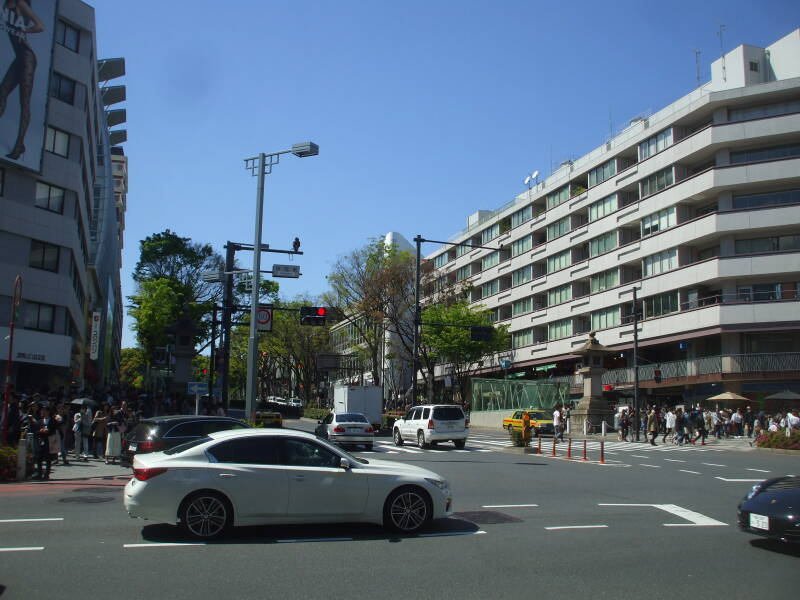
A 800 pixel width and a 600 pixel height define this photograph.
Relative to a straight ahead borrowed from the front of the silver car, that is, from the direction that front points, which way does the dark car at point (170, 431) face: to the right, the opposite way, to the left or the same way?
to the right

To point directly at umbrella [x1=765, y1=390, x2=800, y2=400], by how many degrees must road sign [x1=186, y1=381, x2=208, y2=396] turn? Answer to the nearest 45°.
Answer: approximately 90° to its left

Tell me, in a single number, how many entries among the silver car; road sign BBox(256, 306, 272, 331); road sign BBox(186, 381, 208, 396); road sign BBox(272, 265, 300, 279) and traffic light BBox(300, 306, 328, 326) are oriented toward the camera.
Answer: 4

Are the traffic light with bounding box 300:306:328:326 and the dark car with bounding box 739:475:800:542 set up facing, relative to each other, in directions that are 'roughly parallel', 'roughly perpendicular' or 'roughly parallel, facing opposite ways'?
roughly perpendicular

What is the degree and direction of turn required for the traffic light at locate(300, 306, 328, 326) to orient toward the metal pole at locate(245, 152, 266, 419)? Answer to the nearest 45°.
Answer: approximately 45° to its right

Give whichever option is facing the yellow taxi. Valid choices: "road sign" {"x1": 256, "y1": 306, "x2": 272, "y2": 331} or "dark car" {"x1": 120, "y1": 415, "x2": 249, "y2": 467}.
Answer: the dark car

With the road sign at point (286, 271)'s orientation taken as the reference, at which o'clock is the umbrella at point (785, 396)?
The umbrella is roughly at 8 o'clock from the road sign.

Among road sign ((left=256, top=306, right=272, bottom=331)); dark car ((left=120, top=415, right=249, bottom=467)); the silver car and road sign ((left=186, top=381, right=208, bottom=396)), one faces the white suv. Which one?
the dark car

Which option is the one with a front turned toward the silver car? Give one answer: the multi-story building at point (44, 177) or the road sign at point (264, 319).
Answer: the multi-story building

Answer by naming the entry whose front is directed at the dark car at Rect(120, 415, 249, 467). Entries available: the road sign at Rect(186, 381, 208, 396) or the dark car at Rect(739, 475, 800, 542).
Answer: the road sign

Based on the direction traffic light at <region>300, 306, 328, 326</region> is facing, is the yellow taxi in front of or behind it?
behind

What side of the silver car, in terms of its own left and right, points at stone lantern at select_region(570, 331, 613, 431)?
right

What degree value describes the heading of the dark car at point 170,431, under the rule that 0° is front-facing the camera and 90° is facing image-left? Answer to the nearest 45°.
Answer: approximately 225°

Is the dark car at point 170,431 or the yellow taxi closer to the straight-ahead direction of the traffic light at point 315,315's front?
the dark car

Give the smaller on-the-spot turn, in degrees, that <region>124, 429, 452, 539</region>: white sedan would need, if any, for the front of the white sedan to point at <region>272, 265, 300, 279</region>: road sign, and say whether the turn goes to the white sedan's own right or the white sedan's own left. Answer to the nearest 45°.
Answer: approximately 90° to the white sedan's own left

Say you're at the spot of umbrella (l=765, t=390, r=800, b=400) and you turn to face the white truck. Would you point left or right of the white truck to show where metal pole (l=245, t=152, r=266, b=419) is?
left

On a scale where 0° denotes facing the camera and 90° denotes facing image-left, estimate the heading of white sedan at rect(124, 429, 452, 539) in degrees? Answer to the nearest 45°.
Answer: approximately 270°

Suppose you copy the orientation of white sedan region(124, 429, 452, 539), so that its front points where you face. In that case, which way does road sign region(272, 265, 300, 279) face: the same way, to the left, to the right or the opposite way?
to the right
